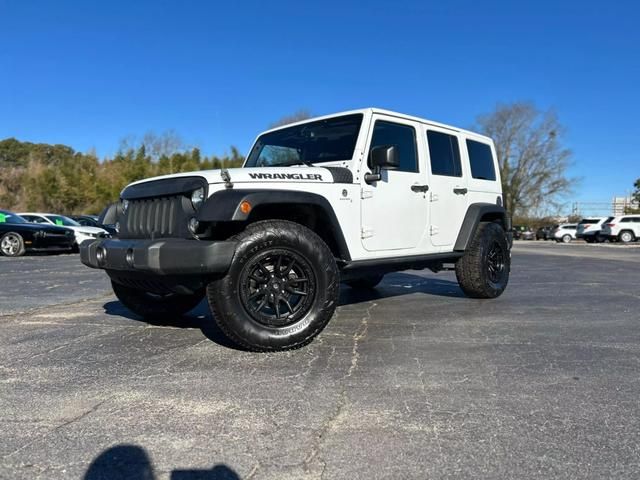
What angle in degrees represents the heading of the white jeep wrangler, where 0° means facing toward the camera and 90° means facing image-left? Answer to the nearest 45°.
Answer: approximately 45°

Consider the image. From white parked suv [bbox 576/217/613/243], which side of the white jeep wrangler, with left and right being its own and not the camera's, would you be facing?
back

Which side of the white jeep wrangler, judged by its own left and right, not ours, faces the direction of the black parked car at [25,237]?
right

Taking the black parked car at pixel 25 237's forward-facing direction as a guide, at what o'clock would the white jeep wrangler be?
The white jeep wrangler is roughly at 1 o'clock from the black parked car.

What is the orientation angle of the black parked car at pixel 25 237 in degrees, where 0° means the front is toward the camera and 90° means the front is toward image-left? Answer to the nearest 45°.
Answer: approximately 315°

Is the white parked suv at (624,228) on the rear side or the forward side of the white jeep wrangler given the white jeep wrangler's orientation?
on the rear side
